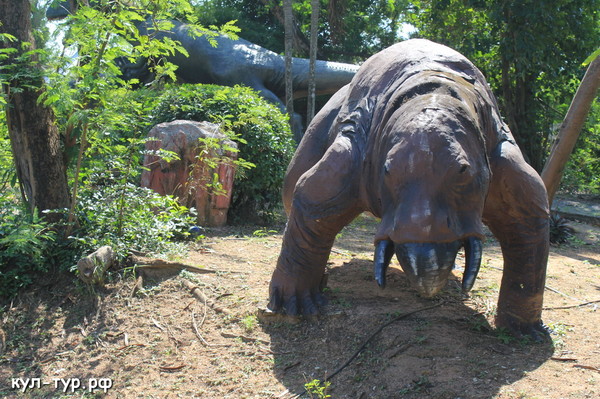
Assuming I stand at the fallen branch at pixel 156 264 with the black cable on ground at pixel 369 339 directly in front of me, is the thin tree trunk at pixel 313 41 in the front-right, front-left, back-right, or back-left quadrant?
back-left

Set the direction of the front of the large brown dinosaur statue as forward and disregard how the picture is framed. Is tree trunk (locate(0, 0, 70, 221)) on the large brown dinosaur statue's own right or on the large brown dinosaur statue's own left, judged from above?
on the large brown dinosaur statue's own right

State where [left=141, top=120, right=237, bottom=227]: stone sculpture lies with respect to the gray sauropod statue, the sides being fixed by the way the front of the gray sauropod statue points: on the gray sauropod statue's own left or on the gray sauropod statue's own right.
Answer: on the gray sauropod statue's own left

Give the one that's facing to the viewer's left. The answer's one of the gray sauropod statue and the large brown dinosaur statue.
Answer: the gray sauropod statue

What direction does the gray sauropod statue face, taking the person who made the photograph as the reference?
facing to the left of the viewer

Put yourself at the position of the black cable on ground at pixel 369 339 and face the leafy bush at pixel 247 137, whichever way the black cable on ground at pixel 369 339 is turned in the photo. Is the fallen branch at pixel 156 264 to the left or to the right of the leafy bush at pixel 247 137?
left

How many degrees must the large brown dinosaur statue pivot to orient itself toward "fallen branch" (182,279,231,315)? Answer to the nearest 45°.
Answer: approximately 90° to its right

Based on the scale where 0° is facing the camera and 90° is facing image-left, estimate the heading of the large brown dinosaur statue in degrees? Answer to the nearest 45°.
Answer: approximately 0°

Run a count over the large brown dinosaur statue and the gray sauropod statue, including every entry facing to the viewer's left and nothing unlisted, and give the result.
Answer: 1

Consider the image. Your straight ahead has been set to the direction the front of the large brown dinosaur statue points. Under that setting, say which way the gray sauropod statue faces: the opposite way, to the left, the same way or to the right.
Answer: to the right
